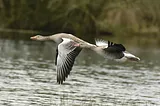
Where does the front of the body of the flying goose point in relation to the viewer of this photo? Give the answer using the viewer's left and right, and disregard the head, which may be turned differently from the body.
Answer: facing to the left of the viewer
